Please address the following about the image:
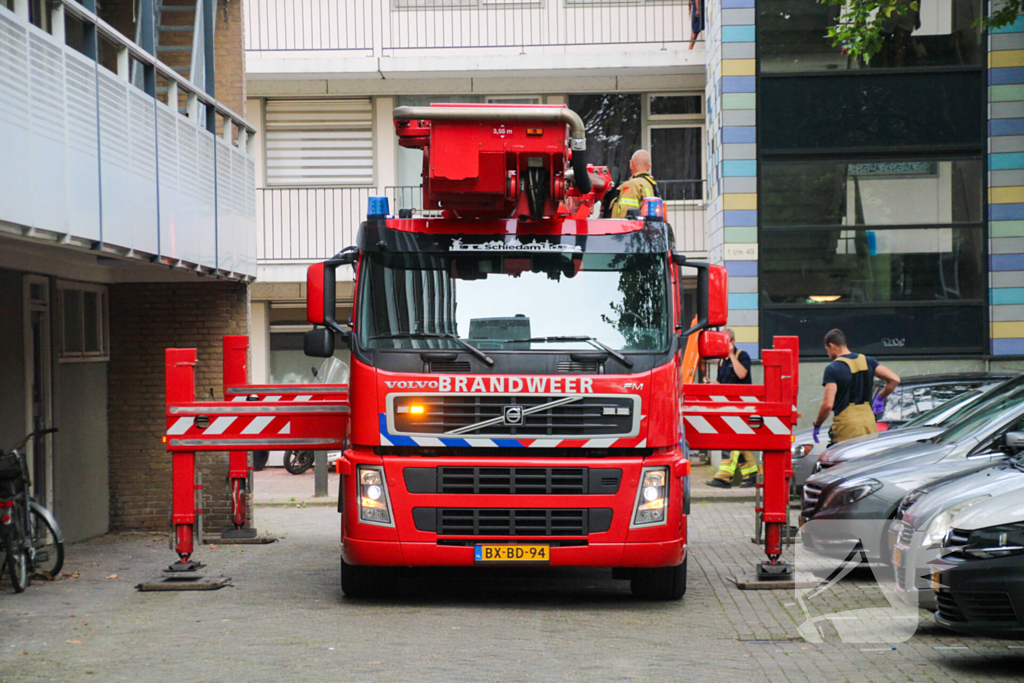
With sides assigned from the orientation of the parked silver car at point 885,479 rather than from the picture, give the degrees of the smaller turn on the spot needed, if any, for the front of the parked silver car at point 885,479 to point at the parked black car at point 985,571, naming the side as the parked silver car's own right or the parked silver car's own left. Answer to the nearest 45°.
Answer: approximately 45° to the parked silver car's own left

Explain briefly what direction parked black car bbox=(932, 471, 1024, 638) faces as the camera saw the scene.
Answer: facing the viewer and to the left of the viewer

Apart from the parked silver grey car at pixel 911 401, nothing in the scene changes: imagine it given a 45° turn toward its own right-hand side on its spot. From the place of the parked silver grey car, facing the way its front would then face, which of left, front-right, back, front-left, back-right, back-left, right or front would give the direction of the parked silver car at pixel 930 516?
left

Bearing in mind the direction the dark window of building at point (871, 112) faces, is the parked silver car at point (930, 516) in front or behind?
in front

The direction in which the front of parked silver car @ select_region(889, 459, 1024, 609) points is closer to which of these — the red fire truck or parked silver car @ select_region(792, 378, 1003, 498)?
the red fire truck

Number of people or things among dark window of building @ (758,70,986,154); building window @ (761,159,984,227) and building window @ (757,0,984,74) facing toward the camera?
3

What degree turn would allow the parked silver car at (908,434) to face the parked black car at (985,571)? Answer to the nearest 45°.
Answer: approximately 45° to its left

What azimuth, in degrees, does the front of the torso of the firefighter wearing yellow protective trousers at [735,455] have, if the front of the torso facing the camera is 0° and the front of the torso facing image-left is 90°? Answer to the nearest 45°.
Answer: approximately 45°

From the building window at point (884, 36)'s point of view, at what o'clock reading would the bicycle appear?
The bicycle is roughly at 1 o'clock from the building window.

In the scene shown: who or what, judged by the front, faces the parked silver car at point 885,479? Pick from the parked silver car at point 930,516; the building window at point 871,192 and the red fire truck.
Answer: the building window

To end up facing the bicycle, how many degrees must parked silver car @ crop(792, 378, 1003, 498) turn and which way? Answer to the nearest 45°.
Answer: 0° — it already faces it

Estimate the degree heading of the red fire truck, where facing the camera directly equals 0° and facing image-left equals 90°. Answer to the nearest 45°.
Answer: approximately 0°

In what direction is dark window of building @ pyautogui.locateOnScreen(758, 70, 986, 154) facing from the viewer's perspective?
toward the camera

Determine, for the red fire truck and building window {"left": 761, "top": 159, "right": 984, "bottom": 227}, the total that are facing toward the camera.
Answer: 2

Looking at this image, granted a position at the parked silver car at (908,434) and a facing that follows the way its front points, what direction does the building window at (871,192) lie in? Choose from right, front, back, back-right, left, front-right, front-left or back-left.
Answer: back-right

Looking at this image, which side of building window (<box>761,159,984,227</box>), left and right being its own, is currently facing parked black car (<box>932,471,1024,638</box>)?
front
